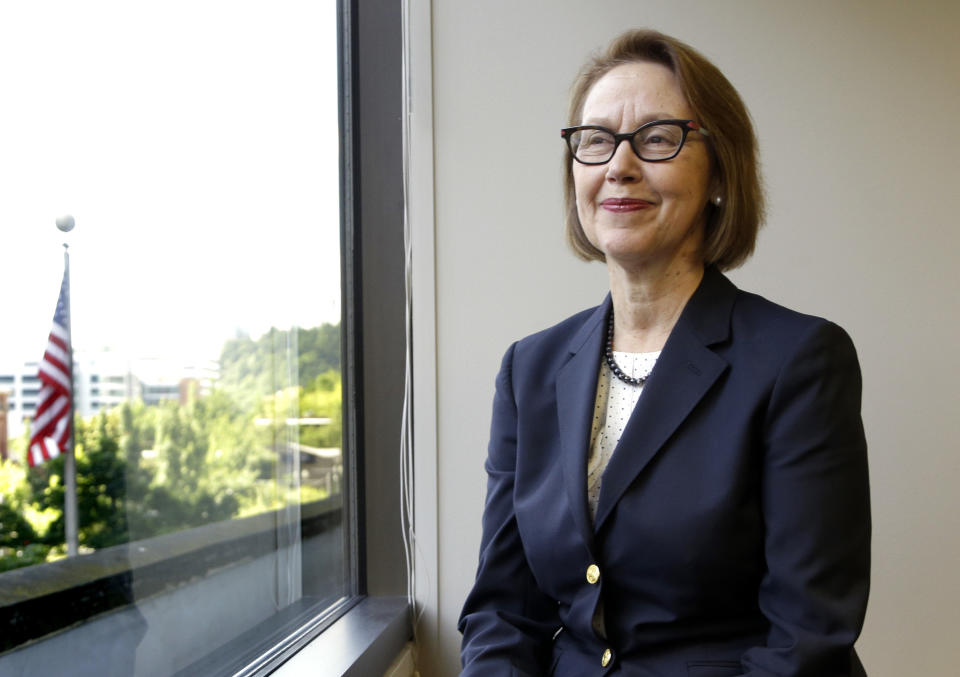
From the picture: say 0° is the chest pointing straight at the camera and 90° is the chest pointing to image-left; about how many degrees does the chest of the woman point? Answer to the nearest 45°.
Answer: approximately 45°

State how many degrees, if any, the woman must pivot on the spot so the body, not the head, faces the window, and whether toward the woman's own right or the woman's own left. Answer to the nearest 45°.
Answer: approximately 45° to the woman's own right

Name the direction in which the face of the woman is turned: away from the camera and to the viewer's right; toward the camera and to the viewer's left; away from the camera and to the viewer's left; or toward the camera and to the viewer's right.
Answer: toward the camera and to the viewer's left
